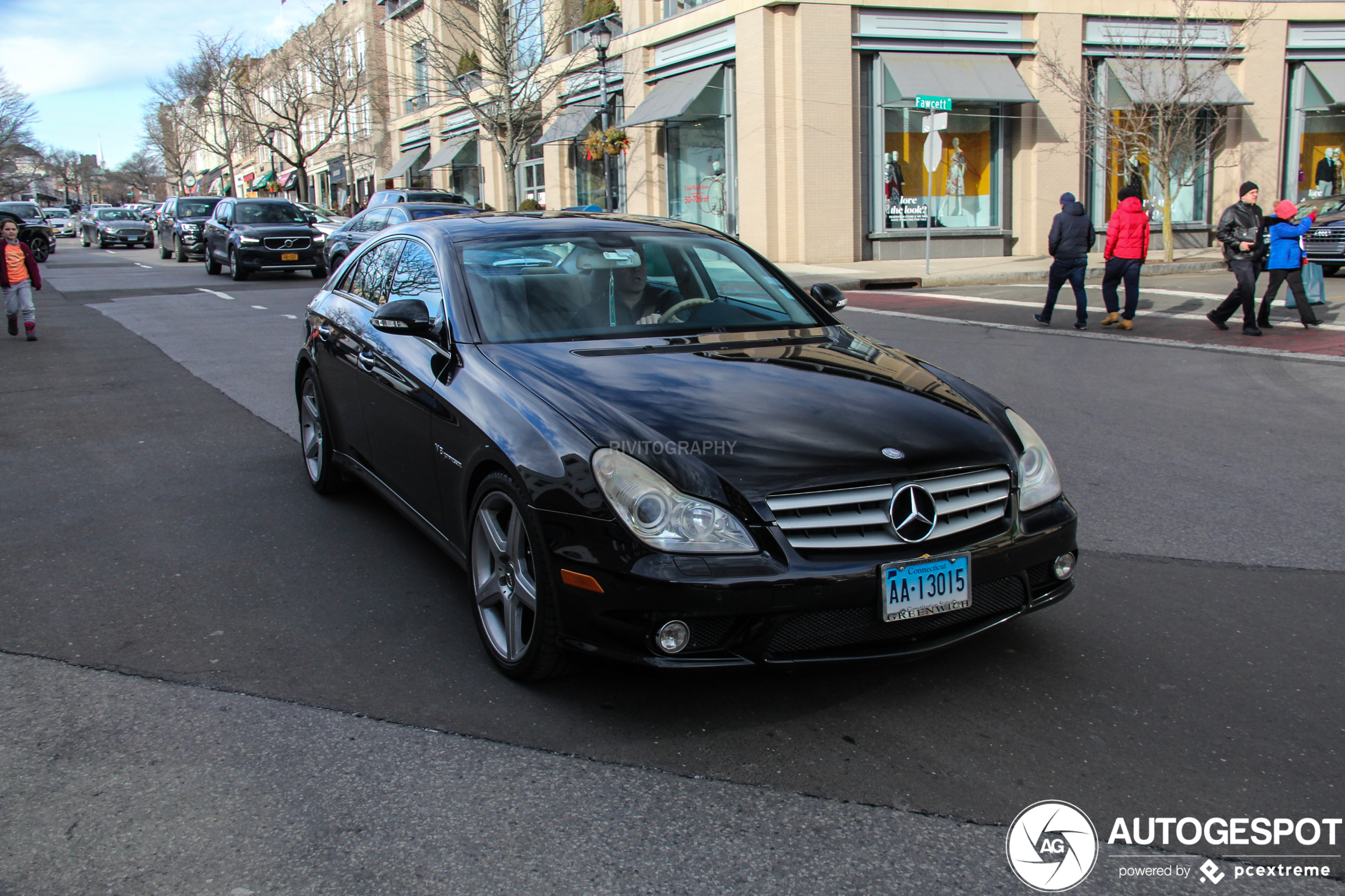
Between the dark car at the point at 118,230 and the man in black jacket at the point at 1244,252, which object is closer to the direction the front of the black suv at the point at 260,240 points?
the man in black jacket

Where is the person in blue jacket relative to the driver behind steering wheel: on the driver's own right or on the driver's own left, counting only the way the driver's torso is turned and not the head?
on the driver's own left

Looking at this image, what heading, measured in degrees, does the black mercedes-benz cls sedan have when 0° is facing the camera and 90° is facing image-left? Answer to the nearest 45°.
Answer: approximately 315°

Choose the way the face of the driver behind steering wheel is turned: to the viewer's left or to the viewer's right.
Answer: to the viewer's right

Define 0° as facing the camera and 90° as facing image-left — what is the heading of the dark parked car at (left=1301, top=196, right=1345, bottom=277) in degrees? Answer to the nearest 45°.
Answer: approximately 45°

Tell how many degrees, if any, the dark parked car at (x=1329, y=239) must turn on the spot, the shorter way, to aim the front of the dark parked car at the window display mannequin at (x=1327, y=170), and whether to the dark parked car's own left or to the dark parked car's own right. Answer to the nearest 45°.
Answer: approximately 135° to the dark parked car's own right
